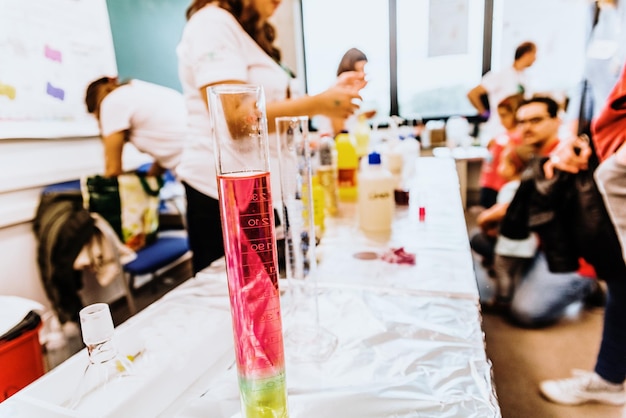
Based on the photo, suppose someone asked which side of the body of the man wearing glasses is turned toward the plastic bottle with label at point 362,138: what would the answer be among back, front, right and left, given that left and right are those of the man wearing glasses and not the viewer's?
front

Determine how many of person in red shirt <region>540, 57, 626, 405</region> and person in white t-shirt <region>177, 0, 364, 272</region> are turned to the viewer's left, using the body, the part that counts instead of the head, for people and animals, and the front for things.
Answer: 1

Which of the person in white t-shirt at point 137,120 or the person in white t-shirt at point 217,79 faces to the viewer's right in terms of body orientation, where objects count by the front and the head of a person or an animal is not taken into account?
the person in white t-shirt at point 217,79

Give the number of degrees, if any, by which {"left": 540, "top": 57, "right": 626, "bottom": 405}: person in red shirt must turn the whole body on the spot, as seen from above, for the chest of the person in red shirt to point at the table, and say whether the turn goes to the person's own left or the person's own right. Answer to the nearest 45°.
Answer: approximately 45° to the person's own right

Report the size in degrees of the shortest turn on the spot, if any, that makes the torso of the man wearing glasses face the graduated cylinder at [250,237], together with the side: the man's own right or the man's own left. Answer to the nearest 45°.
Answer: approximately 45° to the man's own left

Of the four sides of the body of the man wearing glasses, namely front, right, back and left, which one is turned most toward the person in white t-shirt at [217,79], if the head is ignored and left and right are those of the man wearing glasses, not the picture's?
front

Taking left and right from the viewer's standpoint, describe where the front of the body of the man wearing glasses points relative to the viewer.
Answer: facing the viewer and to the left of the viewer

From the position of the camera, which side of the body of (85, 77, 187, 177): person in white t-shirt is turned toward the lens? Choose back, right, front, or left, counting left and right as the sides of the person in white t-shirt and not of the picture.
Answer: left

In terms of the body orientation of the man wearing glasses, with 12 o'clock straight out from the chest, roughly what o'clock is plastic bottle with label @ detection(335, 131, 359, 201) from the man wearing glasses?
The plastic bottle with label is roughly at 12 o'clock from the man wearing glasses.

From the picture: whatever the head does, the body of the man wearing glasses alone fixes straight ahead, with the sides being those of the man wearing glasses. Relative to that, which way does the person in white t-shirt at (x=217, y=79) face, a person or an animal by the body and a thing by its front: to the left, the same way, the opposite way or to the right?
the opposite way

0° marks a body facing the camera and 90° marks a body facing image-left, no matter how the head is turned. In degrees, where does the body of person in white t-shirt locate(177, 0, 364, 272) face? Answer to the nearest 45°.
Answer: approximately 270°

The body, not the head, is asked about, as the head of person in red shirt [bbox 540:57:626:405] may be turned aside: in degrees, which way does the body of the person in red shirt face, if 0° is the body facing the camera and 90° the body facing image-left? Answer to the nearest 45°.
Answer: approximately 90°

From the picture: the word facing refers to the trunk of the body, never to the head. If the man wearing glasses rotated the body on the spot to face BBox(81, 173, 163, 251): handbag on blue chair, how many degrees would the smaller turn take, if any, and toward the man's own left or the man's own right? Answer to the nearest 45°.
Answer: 0° — they already face it

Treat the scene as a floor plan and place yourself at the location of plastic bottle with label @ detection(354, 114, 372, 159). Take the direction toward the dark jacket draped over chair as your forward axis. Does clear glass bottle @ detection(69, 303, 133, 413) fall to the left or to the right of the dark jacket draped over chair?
left

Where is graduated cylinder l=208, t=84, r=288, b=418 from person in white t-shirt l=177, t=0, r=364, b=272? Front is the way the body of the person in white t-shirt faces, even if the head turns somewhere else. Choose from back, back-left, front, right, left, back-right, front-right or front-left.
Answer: right

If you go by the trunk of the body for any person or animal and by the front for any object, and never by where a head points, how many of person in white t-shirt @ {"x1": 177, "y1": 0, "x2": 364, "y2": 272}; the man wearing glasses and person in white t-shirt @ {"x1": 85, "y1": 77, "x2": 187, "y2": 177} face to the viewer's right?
1

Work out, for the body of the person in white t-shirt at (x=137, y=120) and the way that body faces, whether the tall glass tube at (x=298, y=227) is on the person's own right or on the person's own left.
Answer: on the person's own left

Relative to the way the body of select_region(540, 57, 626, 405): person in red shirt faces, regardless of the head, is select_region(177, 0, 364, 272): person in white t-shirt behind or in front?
in front

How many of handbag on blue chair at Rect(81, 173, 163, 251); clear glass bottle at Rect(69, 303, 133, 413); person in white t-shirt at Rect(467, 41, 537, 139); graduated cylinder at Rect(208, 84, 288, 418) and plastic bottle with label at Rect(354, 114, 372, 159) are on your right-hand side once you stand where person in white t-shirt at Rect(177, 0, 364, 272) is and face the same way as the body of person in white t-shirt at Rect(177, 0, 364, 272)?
2
